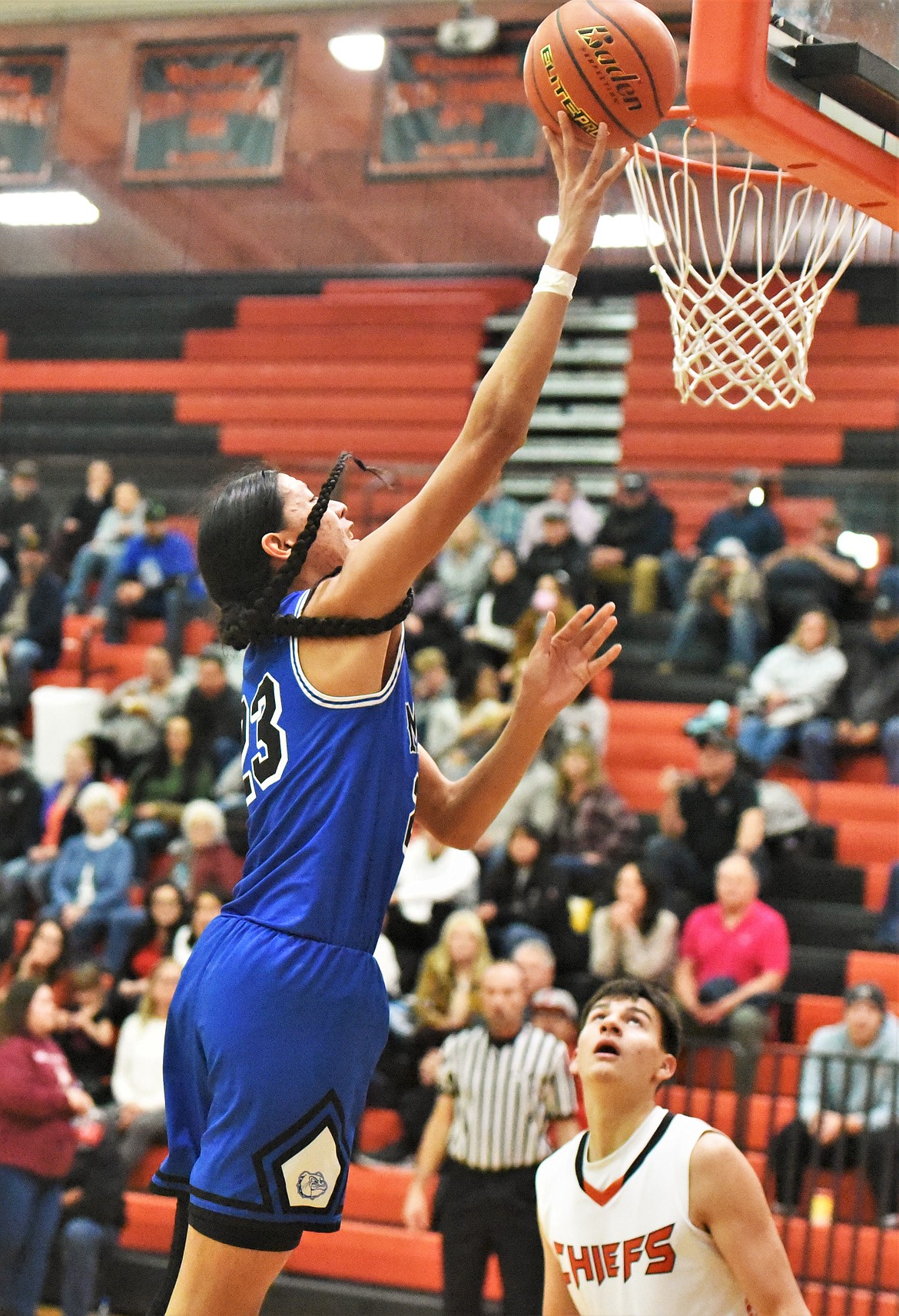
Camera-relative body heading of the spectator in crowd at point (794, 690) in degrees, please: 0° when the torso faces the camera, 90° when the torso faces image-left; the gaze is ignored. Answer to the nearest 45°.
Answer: approximately 45°

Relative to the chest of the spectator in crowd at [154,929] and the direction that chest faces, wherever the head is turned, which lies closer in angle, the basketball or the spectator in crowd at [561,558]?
the basketball

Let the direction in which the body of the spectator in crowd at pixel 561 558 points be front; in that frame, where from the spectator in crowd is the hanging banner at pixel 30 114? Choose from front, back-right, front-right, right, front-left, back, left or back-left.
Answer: right

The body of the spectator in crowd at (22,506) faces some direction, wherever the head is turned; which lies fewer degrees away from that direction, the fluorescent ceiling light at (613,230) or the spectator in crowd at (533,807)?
the spectator in crowd

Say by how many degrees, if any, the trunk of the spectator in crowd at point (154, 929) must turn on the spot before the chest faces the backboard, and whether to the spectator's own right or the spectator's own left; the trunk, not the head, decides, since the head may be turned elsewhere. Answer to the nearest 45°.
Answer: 0° — they already face it

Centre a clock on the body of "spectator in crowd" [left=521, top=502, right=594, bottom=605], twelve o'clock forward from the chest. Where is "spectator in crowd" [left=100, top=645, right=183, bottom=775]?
"spectator in crowd" [left=100, top=645, right=183, bottom=775] is roughly at 3 o'clock from "spectator in crowd" [left=521, top=502, right=594, bottom=605].
